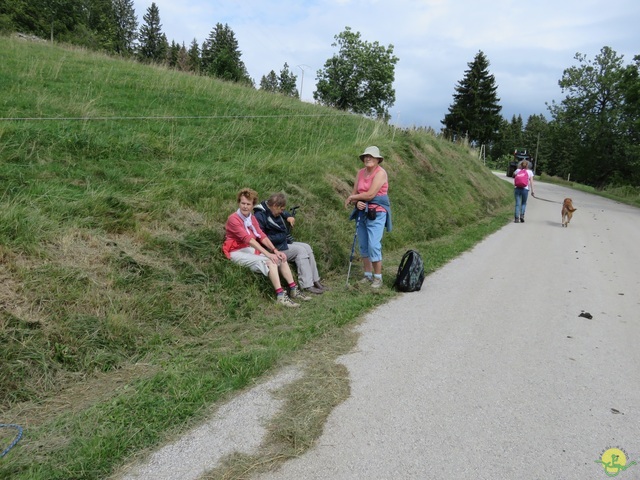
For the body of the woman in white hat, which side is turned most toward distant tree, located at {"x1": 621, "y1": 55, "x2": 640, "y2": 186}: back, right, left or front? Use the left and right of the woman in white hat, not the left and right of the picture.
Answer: back

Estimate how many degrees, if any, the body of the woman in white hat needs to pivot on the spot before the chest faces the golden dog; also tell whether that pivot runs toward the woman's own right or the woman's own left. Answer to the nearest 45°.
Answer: approximately 180°

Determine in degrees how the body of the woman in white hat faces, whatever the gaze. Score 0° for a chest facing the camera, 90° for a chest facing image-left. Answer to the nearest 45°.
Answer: approximately 45°

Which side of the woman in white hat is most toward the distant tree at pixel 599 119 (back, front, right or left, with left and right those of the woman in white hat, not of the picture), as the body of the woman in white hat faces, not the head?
back
